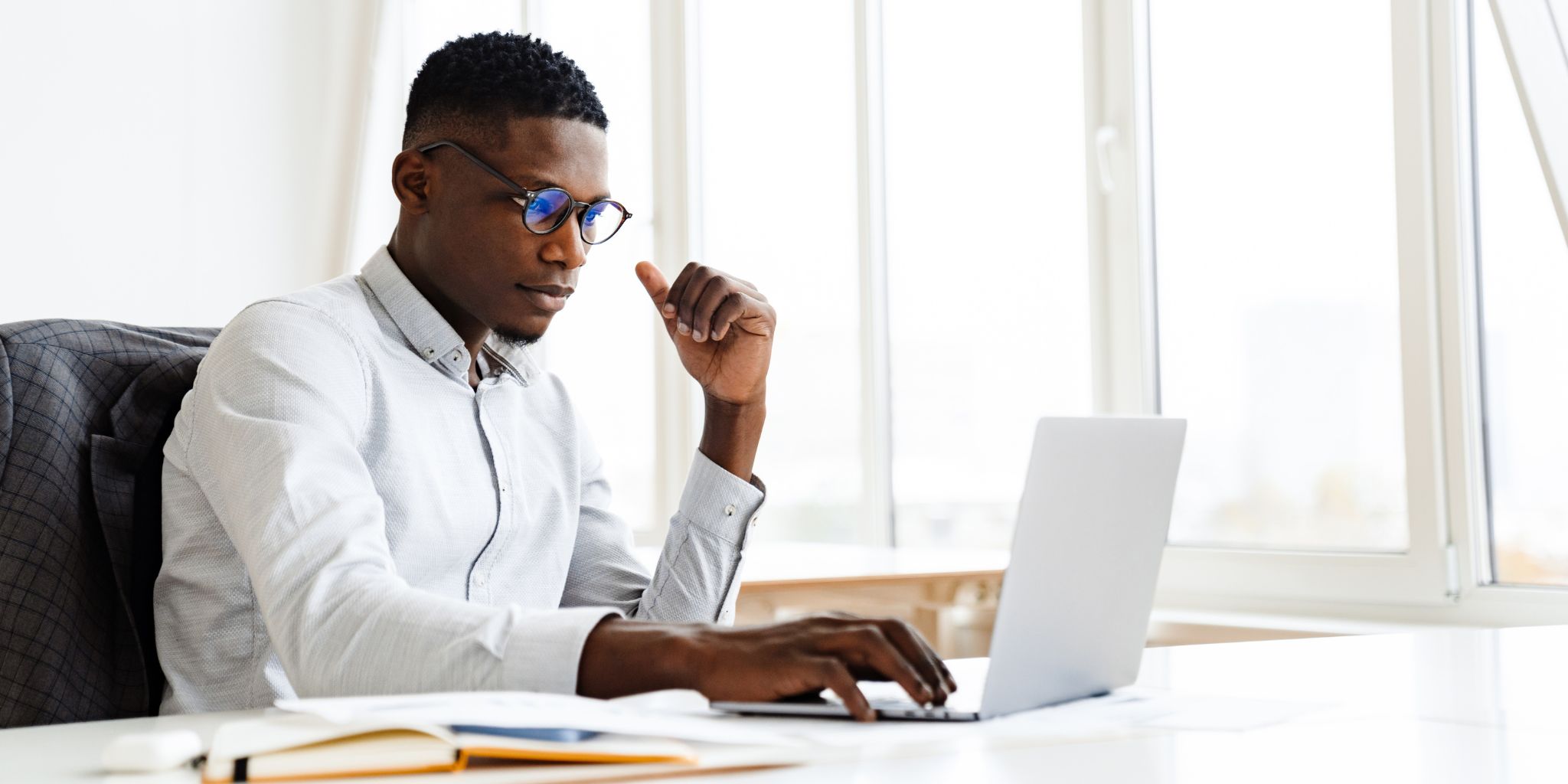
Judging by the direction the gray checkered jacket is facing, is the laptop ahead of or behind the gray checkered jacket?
ahead

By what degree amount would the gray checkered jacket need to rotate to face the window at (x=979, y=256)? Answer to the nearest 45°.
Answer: approximately 90° to its left

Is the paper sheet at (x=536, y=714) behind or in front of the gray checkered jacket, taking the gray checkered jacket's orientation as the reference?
in front

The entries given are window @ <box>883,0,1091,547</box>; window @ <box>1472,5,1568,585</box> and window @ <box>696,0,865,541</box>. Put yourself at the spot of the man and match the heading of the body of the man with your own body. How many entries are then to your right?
0

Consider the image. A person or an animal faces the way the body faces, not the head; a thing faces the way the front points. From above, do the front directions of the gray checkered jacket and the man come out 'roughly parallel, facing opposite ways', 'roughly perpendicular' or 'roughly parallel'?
roughly parallel

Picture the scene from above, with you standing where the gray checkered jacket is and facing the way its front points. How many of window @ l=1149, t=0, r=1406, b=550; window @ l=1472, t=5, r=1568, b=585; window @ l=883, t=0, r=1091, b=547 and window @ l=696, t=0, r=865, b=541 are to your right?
0

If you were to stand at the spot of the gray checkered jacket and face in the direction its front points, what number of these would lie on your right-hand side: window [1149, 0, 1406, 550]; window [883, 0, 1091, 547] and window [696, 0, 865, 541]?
0

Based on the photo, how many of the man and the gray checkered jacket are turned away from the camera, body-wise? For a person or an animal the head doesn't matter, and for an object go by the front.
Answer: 0

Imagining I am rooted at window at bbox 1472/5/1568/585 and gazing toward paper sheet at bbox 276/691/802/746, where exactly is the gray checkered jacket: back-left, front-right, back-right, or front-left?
front-right

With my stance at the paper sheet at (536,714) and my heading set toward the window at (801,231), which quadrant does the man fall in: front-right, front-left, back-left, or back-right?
front-left

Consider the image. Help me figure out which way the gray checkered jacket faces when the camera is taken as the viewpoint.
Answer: facing the viewer and to the right of the viewer

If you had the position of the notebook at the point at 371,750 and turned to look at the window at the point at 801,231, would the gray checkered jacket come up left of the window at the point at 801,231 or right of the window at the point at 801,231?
left

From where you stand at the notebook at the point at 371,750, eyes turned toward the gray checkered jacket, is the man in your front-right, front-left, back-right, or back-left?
front-right

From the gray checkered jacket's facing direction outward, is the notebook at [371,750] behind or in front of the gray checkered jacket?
in front

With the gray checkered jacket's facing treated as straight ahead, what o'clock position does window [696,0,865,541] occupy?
The window is roughly at 9 o'clock from the gray checkered jacket.
